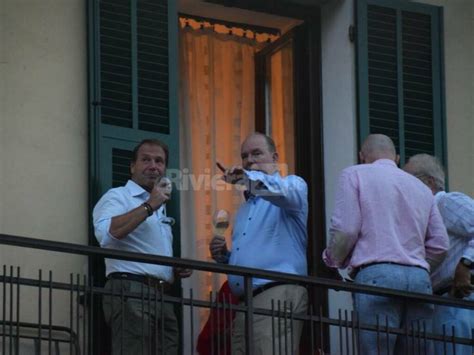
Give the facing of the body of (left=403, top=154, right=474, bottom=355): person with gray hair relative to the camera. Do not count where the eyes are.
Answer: to the viewer's left

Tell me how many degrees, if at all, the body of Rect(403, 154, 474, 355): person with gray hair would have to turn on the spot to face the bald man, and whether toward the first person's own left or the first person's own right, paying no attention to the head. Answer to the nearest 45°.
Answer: approximately 45° to the first person's own left

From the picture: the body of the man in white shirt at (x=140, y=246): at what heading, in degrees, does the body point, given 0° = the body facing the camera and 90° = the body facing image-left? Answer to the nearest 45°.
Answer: approximately 315°

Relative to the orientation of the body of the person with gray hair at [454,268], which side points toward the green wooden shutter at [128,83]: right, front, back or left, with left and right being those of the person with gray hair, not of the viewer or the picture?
front

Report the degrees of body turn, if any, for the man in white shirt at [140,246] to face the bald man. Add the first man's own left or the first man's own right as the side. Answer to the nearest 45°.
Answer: approximately 45° to the first man's own left

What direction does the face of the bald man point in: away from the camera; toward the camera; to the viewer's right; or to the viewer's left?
away from the camera

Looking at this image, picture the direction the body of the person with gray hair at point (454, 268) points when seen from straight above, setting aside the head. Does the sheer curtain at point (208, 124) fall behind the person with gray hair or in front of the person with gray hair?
in front

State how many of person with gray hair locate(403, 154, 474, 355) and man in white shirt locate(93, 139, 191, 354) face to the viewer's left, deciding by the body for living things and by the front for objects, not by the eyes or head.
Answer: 1
